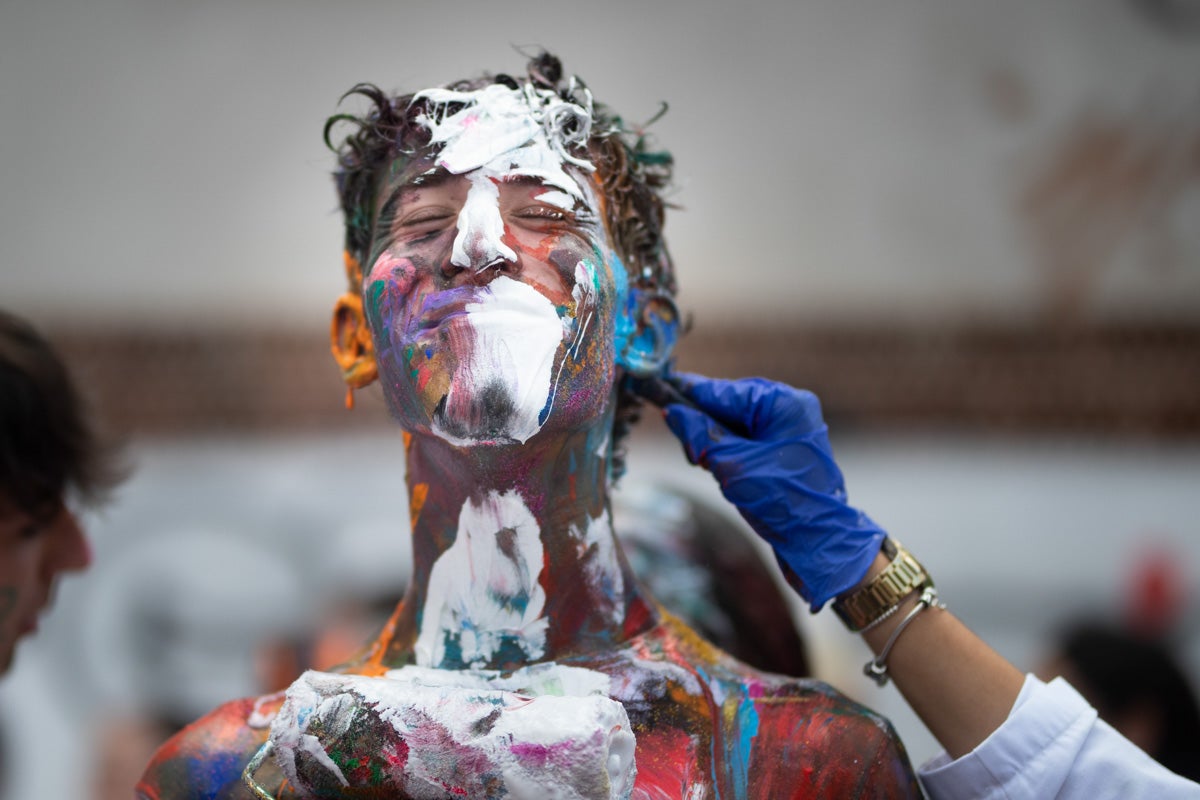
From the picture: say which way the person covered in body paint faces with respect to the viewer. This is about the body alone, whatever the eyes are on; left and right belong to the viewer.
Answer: facing the viewer
